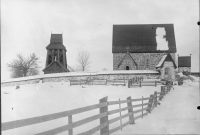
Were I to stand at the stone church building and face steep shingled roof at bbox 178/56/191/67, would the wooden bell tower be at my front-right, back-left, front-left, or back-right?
back-left

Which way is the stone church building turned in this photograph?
toward the camera

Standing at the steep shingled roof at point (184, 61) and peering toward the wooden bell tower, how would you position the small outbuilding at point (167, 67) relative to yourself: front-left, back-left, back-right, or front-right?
front-left

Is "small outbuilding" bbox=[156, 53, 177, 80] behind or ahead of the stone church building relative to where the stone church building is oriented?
ahead

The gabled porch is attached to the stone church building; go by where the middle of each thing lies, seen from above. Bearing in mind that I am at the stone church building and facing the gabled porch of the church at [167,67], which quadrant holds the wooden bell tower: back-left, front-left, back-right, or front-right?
back-right

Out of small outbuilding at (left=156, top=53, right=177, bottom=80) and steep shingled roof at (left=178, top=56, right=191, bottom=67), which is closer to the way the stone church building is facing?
the small outbuilding

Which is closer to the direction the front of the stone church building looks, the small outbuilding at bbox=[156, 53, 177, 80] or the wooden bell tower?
the small outbuilding

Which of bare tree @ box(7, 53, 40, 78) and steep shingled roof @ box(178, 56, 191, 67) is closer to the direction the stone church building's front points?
the bare tree

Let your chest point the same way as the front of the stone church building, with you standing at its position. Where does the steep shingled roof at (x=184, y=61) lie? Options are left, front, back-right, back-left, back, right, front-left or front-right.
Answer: back-left

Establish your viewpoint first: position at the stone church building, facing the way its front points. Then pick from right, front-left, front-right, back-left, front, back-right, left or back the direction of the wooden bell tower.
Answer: right

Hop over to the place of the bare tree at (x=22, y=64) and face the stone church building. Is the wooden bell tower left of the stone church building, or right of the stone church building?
left
